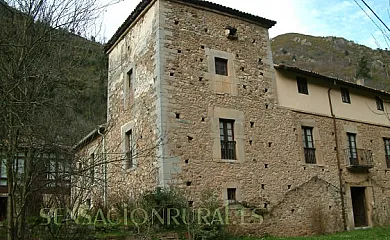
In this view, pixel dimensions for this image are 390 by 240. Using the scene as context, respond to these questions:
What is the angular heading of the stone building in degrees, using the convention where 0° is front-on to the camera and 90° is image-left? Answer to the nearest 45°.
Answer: approximately 315°

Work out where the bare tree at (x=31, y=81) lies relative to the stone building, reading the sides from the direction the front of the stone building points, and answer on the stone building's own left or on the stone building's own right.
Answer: on the stone building's own right
